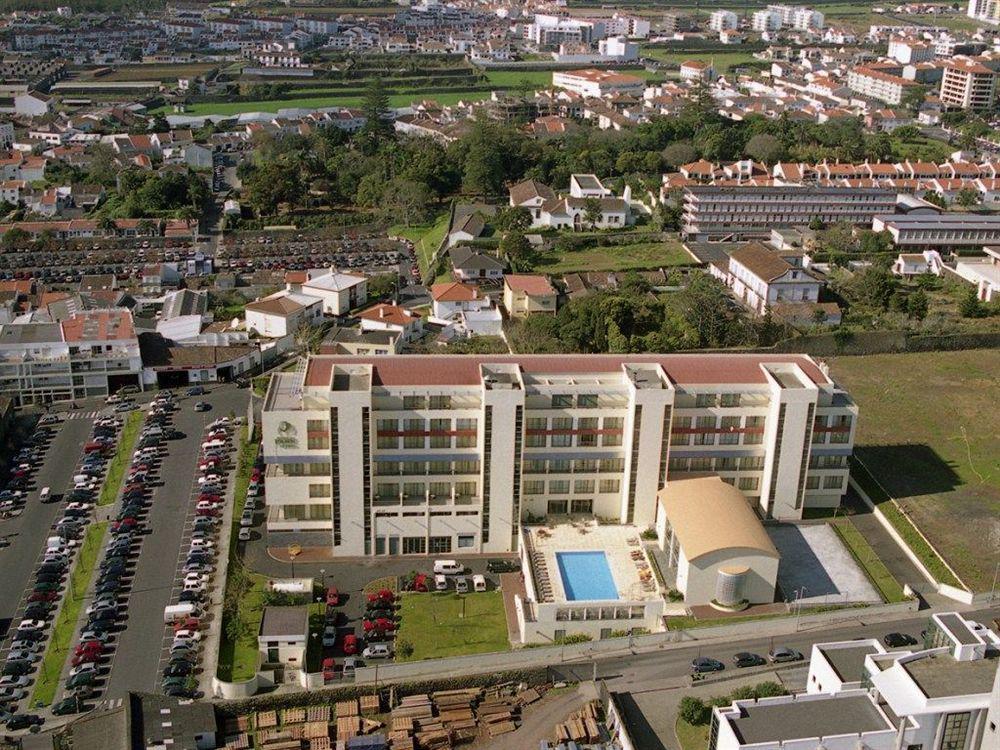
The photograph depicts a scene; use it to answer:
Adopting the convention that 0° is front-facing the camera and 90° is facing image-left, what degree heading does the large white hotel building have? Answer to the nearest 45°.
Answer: approximately 0°

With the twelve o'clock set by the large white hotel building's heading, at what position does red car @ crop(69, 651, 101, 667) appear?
The red car is roughly at 2 o'clock from the large white hotel building.

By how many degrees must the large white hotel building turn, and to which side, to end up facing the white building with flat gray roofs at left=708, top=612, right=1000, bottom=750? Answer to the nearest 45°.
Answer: approximately 45° to its left

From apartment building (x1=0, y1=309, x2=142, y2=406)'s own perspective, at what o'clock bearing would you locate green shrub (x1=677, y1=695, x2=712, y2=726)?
The green shrub is roughly at 11 o'clock from the apartment building.

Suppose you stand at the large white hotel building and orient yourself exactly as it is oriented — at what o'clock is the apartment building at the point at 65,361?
The apartment building is roughly at 4 o'clock from the large white hotel building.

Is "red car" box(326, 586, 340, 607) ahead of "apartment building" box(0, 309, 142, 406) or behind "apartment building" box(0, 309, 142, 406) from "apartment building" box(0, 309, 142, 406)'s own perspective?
ahead

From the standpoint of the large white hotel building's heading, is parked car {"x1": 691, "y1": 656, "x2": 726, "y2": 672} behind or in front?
in front

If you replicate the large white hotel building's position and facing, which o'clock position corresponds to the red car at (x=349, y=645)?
The red car is roughly at 1 o'clock from the large white hotel building.

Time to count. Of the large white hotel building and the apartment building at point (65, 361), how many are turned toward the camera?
2
